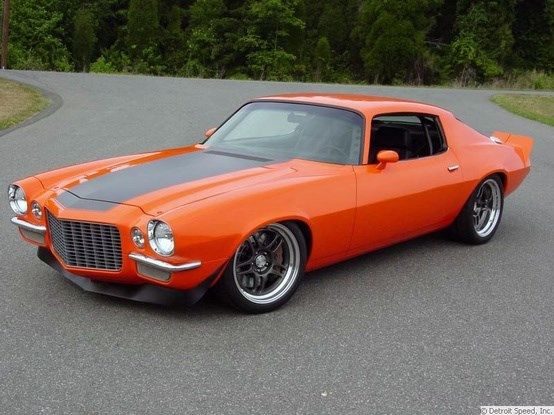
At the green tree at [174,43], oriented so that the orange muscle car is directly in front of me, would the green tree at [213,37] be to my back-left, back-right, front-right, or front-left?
front-left

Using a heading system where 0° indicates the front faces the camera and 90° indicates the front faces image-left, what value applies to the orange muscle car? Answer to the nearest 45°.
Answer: approximately 45°

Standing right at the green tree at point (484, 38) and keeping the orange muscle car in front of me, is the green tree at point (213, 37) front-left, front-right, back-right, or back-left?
front-right

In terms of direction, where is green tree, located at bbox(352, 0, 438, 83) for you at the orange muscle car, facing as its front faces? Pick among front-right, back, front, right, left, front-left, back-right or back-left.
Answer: back-right

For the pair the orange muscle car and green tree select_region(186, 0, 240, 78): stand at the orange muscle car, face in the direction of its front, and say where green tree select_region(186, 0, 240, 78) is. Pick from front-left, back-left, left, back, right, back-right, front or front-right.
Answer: back-right

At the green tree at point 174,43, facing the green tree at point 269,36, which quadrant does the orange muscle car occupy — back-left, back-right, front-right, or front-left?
front-right

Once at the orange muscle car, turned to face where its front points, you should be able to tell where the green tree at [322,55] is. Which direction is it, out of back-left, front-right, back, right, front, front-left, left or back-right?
back-right

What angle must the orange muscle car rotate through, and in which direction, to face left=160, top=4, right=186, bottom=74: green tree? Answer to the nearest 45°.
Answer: approximately 135° to its right

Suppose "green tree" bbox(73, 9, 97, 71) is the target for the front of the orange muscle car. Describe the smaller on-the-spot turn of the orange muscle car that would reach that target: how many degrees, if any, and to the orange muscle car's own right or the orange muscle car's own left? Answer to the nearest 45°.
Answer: approximately 135° to the orange muscle car's own right

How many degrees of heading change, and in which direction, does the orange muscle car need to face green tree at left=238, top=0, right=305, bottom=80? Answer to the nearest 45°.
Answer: approximately 135° to its right
